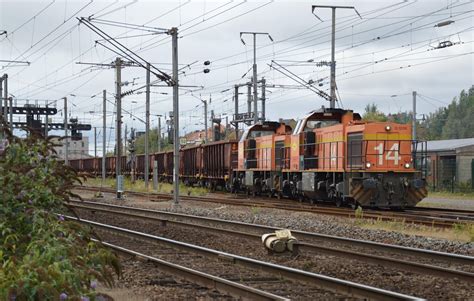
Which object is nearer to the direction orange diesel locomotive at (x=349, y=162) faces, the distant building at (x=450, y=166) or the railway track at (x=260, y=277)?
the railway track

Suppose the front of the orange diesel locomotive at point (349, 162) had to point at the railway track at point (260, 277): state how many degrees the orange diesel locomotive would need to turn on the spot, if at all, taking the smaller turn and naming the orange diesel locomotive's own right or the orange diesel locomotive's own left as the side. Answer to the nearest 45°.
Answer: approximately 45° to the orange diesel locomotive's own right

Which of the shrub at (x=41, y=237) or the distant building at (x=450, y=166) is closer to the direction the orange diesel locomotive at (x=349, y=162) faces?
the shrub

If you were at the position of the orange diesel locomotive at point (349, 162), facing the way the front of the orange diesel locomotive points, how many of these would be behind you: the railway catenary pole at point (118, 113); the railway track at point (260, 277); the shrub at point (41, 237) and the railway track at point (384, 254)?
1

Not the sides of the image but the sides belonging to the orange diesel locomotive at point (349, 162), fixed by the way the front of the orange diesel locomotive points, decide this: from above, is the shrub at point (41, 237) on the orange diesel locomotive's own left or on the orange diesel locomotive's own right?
on the orange diesel locomotive's own right

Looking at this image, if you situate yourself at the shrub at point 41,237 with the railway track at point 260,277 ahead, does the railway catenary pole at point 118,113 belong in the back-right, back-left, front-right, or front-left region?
front-left

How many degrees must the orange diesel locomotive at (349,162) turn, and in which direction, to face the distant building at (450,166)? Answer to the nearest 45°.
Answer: approximately 135° to its left

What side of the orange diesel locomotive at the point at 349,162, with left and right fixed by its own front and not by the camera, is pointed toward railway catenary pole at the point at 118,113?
back

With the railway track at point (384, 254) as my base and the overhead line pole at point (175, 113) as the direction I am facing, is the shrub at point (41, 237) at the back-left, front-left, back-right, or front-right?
back-left
